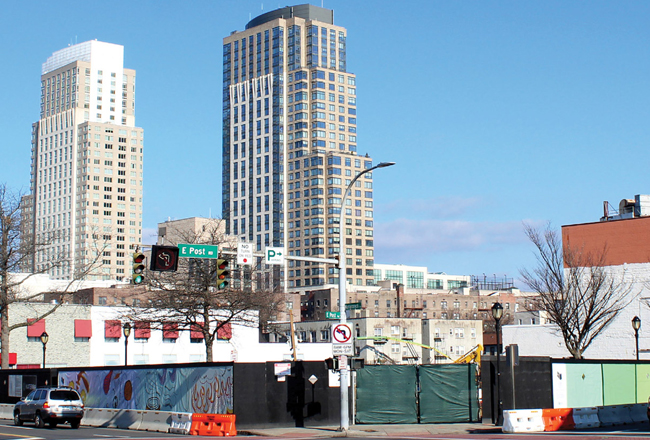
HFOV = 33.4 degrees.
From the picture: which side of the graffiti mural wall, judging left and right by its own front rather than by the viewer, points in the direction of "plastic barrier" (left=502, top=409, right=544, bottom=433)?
left

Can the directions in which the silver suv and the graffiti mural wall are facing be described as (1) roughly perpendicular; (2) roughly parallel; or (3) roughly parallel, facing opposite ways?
roughly perpendicular

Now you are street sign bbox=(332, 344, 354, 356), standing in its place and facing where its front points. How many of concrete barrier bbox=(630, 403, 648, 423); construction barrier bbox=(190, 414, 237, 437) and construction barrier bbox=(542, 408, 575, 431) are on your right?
1

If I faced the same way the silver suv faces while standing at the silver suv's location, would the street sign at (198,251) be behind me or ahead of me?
behind

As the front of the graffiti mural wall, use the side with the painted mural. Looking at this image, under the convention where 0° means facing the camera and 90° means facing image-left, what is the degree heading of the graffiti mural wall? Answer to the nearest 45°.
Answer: approximately 45°

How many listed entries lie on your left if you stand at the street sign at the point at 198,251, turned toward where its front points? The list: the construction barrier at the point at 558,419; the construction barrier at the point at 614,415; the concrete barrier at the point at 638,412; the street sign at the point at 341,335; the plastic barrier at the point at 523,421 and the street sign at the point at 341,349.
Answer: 6

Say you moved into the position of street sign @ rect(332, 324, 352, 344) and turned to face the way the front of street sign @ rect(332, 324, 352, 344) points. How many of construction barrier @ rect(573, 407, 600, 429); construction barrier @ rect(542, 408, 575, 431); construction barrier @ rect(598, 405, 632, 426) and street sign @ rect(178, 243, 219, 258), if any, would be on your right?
1

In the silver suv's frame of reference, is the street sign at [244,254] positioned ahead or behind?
behind

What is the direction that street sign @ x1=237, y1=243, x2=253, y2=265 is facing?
toward the camera

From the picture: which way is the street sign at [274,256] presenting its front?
toward the camera

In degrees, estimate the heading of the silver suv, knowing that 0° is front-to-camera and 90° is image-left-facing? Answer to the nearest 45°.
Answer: approximately 135°

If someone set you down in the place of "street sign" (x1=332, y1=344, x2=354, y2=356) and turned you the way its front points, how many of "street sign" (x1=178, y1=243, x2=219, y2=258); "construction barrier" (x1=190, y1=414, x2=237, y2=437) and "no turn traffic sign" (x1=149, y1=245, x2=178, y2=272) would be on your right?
3
